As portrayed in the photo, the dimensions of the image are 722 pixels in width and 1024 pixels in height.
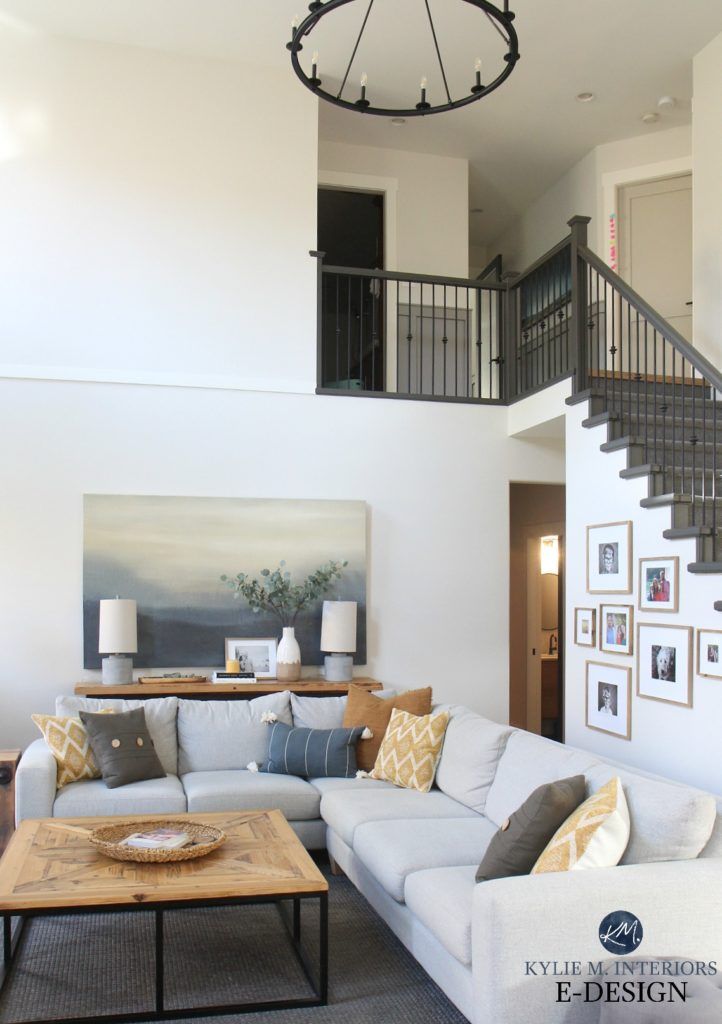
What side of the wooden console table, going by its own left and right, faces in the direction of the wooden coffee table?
front

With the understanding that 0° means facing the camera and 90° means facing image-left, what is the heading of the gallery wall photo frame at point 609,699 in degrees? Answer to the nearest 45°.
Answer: approximately 45°

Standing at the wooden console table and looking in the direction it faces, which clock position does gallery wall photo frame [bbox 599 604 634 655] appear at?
The gallery wall photo frame is roughly at 10 o'clock from the wooden console table.

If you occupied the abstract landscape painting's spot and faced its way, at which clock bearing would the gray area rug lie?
The gray area rug is roughly at 12 o'clock from the abstract landscape painting.

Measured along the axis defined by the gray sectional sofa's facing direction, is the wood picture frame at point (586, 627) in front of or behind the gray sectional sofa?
behind

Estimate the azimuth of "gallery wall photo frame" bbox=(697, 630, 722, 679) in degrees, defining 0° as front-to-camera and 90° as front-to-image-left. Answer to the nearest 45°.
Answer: approximately 45°

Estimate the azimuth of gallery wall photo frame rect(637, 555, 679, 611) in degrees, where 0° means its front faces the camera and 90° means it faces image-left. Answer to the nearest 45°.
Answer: approximately 45°

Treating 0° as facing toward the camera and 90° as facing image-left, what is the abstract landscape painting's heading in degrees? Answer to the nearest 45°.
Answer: approximately 0°

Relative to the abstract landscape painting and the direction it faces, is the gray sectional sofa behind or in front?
in front

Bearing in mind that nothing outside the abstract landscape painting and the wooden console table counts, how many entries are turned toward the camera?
2
